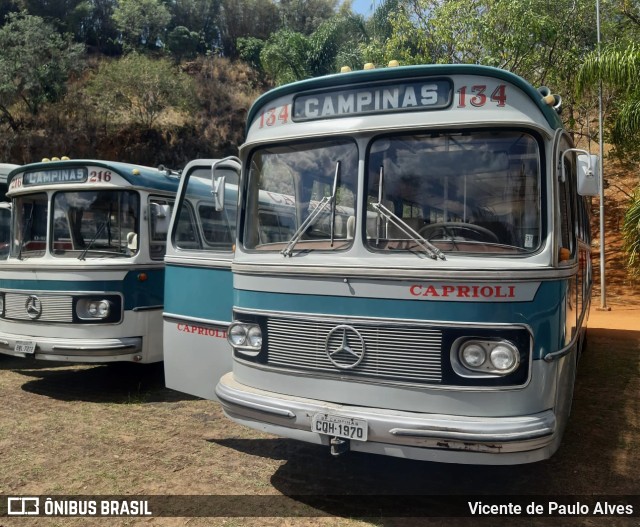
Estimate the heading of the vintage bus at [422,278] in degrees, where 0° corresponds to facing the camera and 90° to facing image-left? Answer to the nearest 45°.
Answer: approximately 45°

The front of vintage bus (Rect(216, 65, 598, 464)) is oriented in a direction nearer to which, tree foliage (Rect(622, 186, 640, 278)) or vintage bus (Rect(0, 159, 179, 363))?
the vintage bus

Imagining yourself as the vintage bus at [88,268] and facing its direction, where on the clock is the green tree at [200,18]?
The green tree is roughly at 5 o'clock from the vintage bus.

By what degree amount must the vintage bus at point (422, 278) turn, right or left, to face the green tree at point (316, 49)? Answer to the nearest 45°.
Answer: approximately 135° to its right

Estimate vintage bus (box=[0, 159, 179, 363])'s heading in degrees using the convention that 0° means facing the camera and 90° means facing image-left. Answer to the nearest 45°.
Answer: approximately 45°

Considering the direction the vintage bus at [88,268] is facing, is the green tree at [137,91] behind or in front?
behind

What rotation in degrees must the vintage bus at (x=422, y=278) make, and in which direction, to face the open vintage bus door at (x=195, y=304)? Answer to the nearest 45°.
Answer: approximately 90° to its right
